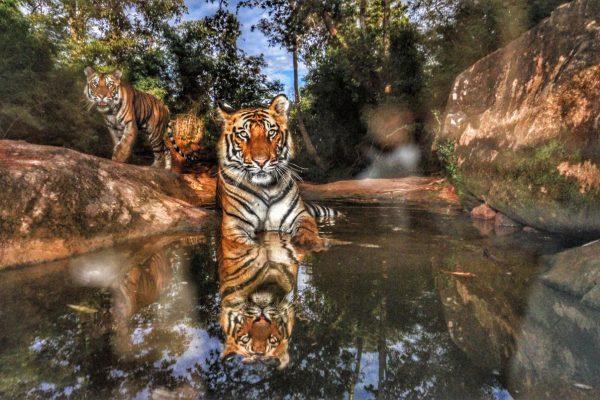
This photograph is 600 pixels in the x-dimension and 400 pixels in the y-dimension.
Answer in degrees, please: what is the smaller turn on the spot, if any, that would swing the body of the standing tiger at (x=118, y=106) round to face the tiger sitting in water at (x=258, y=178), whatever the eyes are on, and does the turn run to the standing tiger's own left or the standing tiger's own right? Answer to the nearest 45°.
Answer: approximately 45° to the standing tiger's own left

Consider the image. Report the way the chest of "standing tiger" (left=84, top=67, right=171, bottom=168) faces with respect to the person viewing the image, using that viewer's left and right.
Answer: facing the viewer and to the left of the viewer

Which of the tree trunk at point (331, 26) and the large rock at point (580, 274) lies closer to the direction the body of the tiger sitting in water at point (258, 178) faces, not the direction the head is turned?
the large rock

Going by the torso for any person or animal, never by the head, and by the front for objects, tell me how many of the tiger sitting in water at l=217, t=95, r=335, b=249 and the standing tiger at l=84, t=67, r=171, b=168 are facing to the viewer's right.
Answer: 0

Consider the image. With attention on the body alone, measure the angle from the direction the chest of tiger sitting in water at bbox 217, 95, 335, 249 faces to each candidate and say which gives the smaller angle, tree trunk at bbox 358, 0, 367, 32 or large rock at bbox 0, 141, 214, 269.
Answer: the large rock

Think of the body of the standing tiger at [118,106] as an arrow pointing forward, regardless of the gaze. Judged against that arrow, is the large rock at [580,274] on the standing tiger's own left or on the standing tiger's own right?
on the standing tiger's own left

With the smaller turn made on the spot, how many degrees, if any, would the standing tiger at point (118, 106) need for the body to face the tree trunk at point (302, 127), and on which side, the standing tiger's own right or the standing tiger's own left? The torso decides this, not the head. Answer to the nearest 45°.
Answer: approximately 180°

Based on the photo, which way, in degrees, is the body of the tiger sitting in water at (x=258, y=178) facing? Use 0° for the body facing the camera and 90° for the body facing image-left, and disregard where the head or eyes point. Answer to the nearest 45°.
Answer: approximately 0°

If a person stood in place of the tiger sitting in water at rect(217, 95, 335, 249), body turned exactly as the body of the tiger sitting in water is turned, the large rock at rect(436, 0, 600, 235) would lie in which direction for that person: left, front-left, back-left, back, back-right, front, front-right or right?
left
